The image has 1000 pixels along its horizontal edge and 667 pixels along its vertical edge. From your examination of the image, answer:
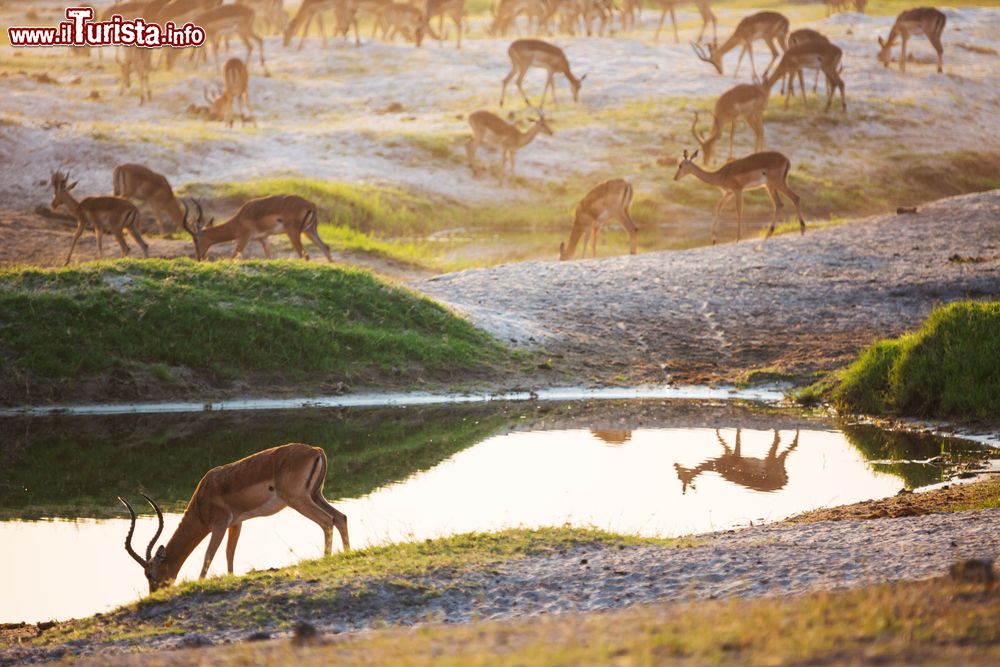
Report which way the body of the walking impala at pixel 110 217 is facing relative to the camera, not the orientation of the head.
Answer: to the viewer's left

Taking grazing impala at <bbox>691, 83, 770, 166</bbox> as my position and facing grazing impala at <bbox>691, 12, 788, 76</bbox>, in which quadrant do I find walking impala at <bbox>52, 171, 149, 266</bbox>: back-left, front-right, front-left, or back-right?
back-left

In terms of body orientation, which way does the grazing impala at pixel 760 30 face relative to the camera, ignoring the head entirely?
to the viewer's left

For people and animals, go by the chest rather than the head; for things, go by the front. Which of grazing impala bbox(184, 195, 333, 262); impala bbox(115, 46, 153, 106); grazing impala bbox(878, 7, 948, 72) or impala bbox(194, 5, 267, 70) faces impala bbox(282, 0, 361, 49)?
grazing impala bbox(878, 7, 948, 72)

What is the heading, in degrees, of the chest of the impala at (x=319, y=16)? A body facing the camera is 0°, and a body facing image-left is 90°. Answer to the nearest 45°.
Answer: approximately 90°

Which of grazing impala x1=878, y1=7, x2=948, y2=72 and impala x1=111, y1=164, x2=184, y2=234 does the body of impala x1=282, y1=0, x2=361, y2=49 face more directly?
the impala

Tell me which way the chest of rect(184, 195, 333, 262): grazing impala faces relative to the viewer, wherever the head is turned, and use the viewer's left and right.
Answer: facing to the left of the viewer

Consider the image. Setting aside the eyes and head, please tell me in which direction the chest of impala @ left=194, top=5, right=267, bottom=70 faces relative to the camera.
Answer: to the viewer's left

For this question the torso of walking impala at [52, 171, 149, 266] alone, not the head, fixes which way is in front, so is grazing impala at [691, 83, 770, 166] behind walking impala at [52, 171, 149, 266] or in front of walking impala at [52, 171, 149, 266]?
behind

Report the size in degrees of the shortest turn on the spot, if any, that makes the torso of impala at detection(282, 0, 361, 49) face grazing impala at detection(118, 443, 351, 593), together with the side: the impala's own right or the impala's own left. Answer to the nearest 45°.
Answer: approximately 90° to the impala's own left

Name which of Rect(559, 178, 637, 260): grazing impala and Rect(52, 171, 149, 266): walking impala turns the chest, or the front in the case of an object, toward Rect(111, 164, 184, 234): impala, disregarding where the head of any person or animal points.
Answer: Rect(559, 178, 637, 260): grazing impala

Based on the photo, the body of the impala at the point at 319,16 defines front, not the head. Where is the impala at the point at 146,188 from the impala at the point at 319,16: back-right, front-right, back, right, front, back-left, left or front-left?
left

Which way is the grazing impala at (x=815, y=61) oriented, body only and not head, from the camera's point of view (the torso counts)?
to the viewer's left

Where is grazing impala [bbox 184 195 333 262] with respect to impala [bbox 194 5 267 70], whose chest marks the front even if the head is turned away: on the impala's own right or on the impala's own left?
on the impala's own left

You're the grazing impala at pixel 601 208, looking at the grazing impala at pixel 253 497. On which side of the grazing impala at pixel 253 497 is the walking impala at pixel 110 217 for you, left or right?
right
